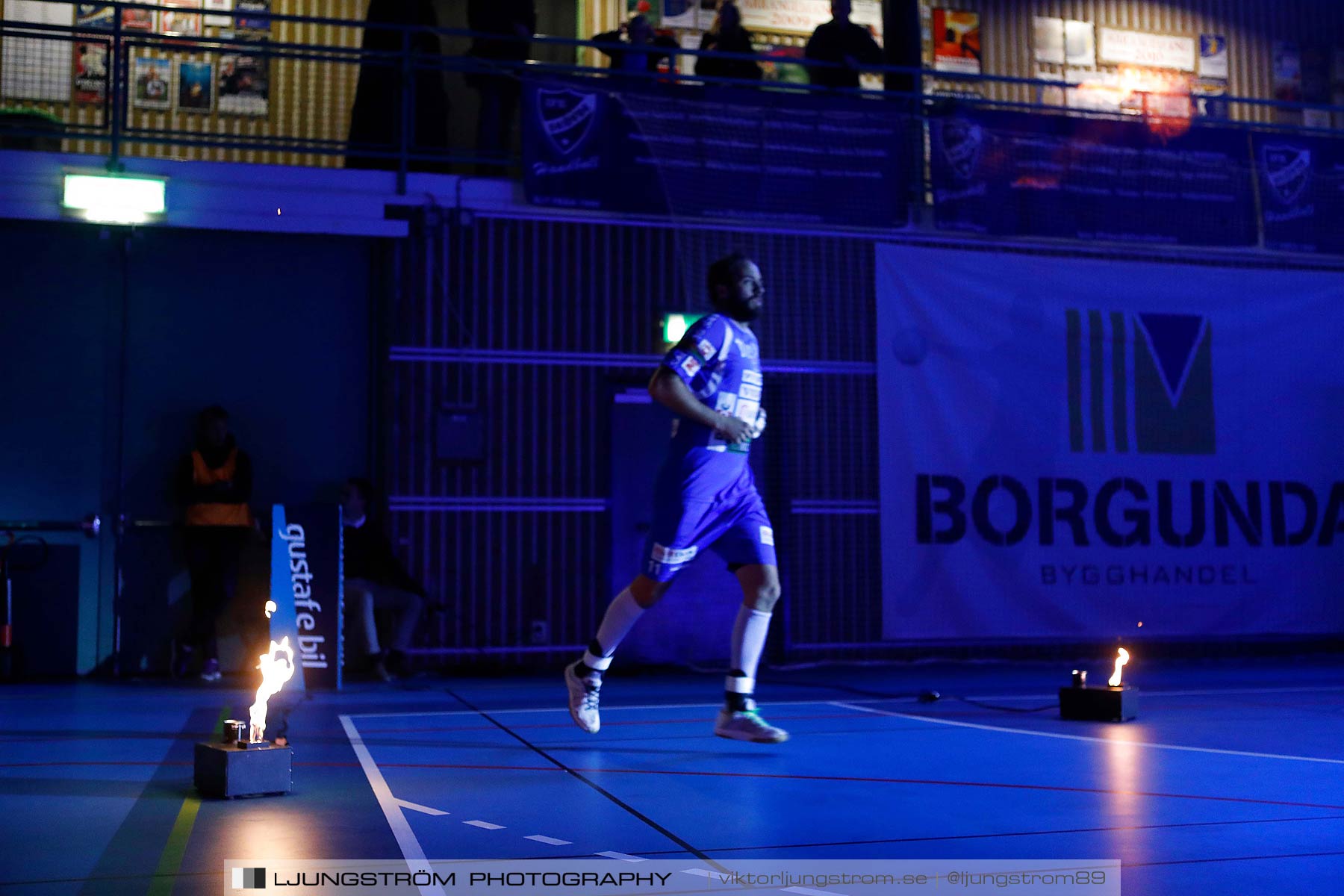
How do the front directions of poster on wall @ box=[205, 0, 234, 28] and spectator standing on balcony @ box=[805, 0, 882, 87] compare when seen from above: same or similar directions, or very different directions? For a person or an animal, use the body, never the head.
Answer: same or similar directions

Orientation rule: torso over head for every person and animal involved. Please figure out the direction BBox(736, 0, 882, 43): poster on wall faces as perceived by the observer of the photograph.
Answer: facing the viewer

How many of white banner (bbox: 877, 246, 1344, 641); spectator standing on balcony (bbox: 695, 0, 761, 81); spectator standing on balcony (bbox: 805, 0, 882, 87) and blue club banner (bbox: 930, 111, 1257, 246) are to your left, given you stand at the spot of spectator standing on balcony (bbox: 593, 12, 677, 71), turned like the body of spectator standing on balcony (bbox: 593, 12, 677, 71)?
4

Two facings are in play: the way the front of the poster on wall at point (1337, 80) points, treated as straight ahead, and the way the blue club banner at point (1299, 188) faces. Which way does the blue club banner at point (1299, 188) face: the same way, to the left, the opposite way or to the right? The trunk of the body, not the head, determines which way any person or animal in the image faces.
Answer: the same way

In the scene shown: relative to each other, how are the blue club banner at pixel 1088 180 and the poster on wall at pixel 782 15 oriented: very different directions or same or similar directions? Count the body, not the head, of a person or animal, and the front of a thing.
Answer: same or similar directions

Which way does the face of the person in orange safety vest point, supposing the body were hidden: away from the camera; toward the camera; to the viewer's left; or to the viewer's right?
toward the camera

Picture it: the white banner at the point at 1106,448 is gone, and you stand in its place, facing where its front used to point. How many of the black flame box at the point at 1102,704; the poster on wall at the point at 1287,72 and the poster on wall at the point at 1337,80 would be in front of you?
1

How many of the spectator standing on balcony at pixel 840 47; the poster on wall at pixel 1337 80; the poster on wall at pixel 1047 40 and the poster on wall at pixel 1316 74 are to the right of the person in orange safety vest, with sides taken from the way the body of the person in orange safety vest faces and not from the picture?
0

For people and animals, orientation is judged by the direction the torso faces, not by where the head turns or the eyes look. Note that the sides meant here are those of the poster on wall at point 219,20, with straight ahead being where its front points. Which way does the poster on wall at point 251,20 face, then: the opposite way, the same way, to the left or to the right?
the same way

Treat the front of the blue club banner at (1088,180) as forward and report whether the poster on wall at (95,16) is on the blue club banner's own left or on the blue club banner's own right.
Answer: on the blue club banner's own right

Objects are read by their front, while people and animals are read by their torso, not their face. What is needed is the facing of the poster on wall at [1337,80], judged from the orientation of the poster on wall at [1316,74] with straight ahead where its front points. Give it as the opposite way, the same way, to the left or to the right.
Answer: the same way

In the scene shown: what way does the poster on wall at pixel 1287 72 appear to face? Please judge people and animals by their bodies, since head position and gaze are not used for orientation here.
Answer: toward the camera

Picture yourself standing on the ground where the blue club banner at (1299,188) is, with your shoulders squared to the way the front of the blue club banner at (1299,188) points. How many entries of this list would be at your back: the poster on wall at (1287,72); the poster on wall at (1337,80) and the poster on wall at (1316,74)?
3

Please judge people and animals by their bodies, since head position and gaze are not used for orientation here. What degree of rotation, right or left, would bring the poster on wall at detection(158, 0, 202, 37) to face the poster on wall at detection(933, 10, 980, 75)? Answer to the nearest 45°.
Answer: approximately 90° to its left

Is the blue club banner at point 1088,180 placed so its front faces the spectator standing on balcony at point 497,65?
no

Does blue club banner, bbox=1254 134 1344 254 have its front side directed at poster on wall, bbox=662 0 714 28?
no

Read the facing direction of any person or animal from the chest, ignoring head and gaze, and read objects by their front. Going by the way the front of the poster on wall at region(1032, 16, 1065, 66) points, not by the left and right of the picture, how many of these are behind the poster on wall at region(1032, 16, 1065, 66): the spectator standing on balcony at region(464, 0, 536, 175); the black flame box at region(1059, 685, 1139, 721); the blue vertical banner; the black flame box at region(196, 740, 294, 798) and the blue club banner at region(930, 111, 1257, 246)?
0

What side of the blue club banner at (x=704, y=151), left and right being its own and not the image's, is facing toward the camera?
front
